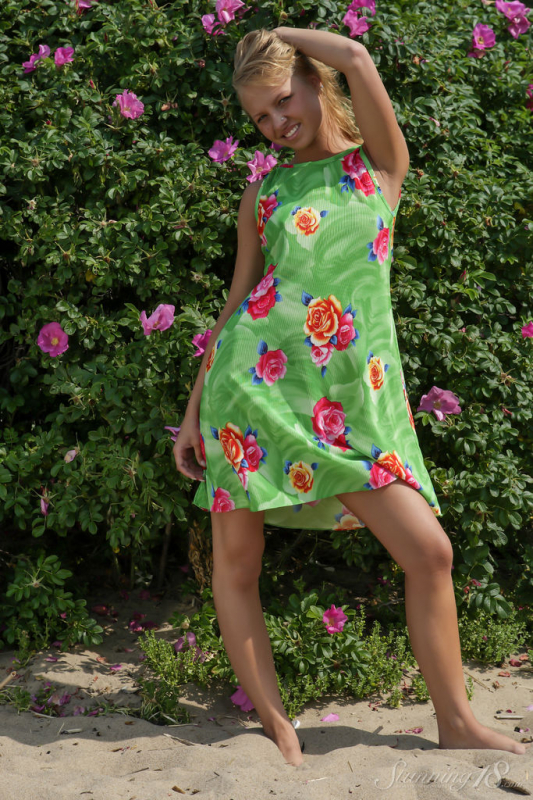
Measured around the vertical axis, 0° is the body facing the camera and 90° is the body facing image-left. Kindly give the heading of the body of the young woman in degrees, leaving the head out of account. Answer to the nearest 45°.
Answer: approximately 0°

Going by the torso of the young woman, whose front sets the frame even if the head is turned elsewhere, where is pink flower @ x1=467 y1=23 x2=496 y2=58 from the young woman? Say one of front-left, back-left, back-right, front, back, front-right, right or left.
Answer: back

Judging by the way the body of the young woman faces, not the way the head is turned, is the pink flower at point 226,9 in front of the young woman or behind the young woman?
behind

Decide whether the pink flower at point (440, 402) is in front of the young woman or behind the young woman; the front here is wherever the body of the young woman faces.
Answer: behind

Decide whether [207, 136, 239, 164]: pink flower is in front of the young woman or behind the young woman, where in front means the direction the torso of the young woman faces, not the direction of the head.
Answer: behind
